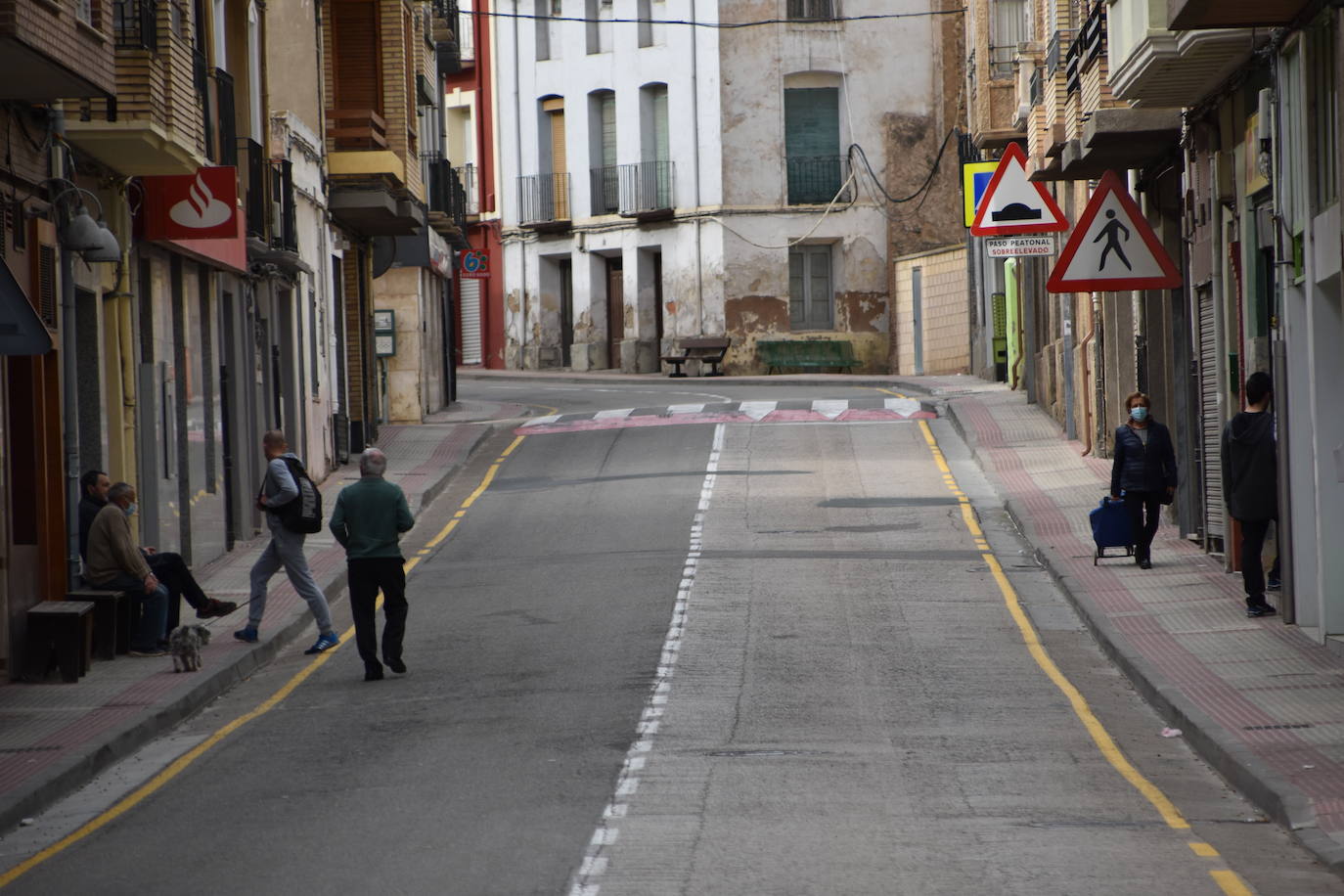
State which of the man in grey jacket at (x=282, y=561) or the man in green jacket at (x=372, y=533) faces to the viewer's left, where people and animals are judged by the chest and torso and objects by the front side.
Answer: the man in grey jacket

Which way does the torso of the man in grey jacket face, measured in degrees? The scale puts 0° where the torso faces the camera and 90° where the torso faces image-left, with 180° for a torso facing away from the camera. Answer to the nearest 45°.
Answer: approximately 90°

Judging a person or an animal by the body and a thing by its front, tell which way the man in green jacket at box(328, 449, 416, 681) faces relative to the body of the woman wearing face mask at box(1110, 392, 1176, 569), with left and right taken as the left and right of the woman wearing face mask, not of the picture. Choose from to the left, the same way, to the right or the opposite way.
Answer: the opposite way

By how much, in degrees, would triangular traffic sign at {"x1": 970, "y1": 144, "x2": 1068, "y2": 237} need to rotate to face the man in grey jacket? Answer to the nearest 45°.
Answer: approximately 45° to its right

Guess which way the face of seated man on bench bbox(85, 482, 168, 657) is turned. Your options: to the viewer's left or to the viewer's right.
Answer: to the viewer's right

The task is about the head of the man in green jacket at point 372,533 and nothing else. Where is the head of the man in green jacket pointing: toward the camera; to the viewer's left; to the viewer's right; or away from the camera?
away from the camera

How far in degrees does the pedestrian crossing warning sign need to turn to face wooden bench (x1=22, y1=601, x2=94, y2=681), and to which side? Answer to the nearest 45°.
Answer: approximately 45° to its right

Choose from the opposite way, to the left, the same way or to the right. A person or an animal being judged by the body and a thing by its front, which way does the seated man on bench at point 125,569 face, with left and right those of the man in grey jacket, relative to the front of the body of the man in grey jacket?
the opposite way

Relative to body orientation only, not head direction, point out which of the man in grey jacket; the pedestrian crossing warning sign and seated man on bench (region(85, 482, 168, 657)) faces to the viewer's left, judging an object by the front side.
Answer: the man in grey jacket

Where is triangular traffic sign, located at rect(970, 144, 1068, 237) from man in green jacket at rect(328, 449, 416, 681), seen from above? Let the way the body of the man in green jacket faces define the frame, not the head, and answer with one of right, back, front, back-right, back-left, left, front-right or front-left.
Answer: front-right

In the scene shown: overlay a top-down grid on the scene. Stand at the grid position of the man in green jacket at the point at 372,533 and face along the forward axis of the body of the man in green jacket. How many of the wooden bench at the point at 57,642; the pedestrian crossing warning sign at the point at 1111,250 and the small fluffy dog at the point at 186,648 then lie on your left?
2

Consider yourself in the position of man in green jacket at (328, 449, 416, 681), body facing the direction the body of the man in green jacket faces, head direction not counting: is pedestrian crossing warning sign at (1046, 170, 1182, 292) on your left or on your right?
on your right

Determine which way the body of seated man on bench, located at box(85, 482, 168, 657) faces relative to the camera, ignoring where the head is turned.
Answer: to the viewer's right

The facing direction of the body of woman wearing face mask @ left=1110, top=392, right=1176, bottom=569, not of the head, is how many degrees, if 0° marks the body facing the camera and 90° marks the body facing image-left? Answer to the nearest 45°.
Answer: approximately 0°
